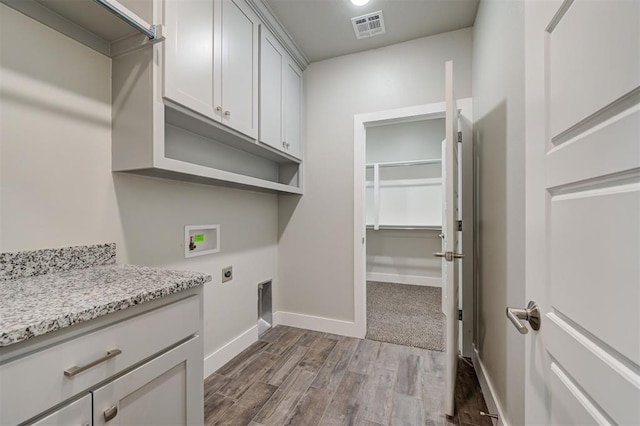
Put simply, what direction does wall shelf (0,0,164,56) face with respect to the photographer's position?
facing the viewer and to the right of the viewer

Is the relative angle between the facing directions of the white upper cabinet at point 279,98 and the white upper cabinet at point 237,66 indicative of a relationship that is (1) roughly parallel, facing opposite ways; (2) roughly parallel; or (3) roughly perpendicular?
roughly parallel

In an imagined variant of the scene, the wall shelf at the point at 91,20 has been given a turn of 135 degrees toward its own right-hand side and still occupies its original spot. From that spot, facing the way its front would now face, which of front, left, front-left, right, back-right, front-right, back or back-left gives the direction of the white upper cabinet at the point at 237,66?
back

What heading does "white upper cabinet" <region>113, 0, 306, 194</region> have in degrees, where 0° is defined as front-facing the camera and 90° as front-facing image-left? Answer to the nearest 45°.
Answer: approximately 315°

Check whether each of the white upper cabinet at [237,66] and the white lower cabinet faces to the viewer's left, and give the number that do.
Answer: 0

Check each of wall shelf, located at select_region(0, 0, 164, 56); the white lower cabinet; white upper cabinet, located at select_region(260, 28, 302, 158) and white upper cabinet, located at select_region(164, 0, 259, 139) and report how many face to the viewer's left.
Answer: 0

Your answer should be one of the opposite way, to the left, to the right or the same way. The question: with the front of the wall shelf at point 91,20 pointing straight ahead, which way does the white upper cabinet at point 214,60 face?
the same way

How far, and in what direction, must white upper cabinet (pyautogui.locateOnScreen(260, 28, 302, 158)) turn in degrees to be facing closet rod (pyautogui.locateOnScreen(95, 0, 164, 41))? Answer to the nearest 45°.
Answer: approximately 90° to its right

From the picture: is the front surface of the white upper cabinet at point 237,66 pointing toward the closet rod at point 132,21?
no

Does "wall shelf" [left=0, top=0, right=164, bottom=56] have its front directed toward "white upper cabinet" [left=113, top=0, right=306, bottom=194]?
no

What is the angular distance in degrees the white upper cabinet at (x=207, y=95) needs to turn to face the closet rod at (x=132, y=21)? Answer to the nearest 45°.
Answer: approximately 90° to its right

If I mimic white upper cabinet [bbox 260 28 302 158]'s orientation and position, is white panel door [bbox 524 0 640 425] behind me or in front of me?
in front

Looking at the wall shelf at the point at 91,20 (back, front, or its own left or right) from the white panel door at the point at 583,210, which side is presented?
front

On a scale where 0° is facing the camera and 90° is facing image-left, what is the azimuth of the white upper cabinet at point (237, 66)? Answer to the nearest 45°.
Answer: approximately 315°
